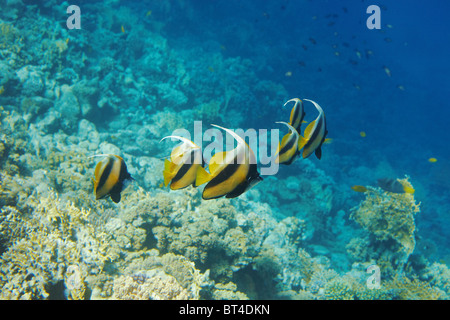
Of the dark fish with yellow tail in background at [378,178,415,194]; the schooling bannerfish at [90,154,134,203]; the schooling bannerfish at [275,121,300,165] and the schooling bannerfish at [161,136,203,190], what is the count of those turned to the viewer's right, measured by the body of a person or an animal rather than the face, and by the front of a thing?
3

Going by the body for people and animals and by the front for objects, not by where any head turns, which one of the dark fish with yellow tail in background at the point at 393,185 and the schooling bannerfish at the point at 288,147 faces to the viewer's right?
the schooling bannerfish

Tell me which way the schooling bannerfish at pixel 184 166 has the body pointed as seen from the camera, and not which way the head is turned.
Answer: to the viewer's right

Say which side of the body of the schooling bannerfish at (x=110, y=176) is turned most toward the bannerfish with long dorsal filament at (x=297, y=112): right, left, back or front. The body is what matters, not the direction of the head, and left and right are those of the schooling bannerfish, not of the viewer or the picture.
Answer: front

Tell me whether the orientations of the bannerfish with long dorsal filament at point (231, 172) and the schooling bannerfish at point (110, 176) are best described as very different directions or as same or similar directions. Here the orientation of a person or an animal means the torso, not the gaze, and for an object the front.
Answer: same or similar directions

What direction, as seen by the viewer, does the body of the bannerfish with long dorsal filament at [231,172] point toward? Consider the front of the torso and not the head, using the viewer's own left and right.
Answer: facing to the right of the viewer

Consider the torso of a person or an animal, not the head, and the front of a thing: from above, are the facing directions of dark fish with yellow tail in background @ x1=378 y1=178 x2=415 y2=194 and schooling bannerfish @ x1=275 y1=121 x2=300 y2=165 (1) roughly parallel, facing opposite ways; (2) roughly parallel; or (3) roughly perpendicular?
roughly parallel, facing opposite ways

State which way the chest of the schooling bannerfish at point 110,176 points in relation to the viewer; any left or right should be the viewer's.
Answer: facing to the right of the viewer

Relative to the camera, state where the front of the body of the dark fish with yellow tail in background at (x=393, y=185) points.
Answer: to the viewer's left

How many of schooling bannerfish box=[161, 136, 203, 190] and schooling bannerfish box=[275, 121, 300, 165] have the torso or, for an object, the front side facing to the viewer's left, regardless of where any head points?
0

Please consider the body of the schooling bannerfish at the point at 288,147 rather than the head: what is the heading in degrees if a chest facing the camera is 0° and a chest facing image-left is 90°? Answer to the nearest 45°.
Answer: approximately 270°
